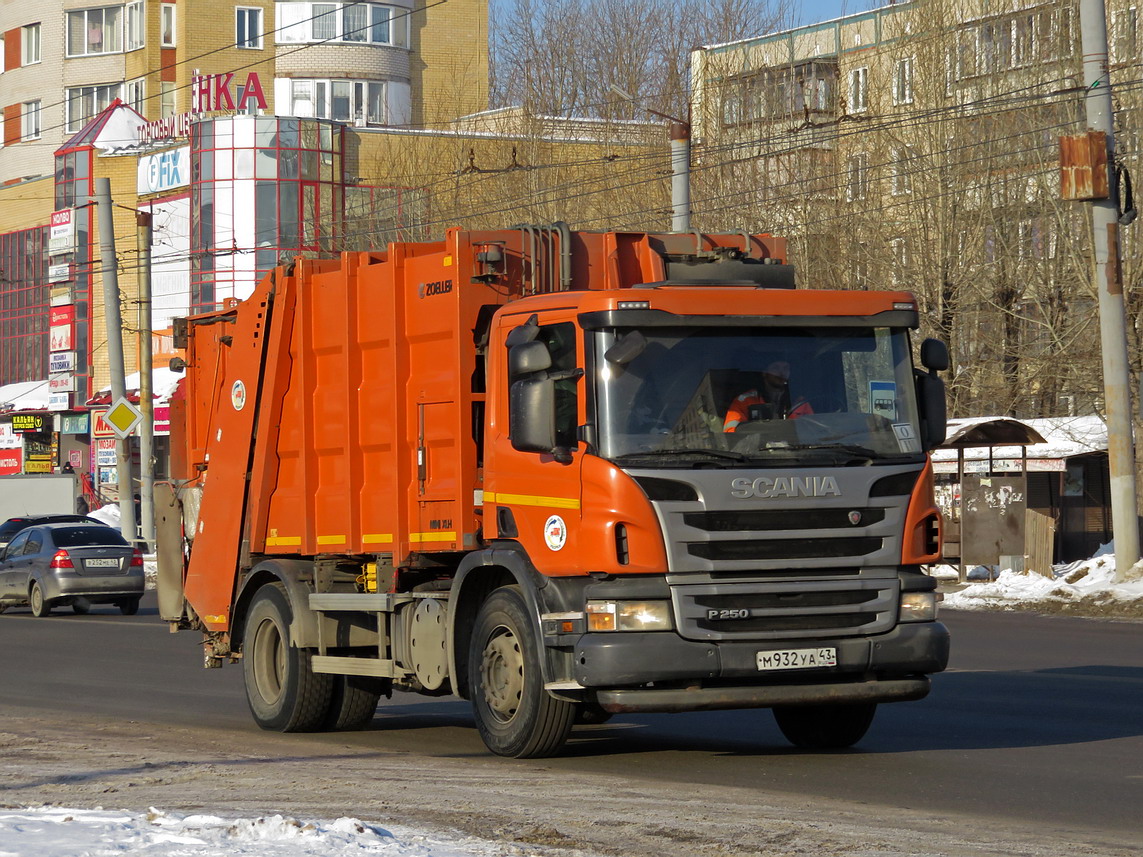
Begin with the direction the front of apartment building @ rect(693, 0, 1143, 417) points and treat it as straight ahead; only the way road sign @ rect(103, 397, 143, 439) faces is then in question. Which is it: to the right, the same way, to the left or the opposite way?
to the left

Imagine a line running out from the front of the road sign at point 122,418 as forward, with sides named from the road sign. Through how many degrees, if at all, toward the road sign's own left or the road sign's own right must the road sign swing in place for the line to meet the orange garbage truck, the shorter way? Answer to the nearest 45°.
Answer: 0° — it already faces it

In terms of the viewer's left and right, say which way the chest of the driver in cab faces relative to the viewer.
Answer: facing the viewer and to the right of the viewer

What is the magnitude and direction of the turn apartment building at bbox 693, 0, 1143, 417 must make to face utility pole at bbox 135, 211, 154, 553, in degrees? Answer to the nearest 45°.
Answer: approximately 45° to its right

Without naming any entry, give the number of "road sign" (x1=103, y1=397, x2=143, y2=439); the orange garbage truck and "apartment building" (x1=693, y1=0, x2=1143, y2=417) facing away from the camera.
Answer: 0

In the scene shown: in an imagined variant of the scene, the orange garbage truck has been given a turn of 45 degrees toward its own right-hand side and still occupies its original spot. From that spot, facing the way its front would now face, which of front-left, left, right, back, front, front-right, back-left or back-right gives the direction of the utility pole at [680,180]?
back

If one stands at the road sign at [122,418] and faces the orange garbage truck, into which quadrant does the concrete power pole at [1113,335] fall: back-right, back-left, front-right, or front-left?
front-left

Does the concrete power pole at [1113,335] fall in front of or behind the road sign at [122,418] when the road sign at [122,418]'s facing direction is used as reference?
in front

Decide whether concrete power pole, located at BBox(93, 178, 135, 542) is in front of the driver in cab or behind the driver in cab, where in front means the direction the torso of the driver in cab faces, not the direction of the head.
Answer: behind

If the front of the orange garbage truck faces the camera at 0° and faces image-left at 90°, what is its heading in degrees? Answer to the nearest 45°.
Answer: approximately 315°

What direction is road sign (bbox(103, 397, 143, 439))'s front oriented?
toward the camera

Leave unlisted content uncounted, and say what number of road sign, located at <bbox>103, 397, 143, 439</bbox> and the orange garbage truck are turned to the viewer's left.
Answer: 0

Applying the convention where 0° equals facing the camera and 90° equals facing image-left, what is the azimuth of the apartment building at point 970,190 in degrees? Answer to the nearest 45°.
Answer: approximately 45°

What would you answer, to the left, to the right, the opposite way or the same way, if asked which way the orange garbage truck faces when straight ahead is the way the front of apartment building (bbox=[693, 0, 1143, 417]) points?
to the left

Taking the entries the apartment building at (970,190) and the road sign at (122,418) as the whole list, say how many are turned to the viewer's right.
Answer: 0
